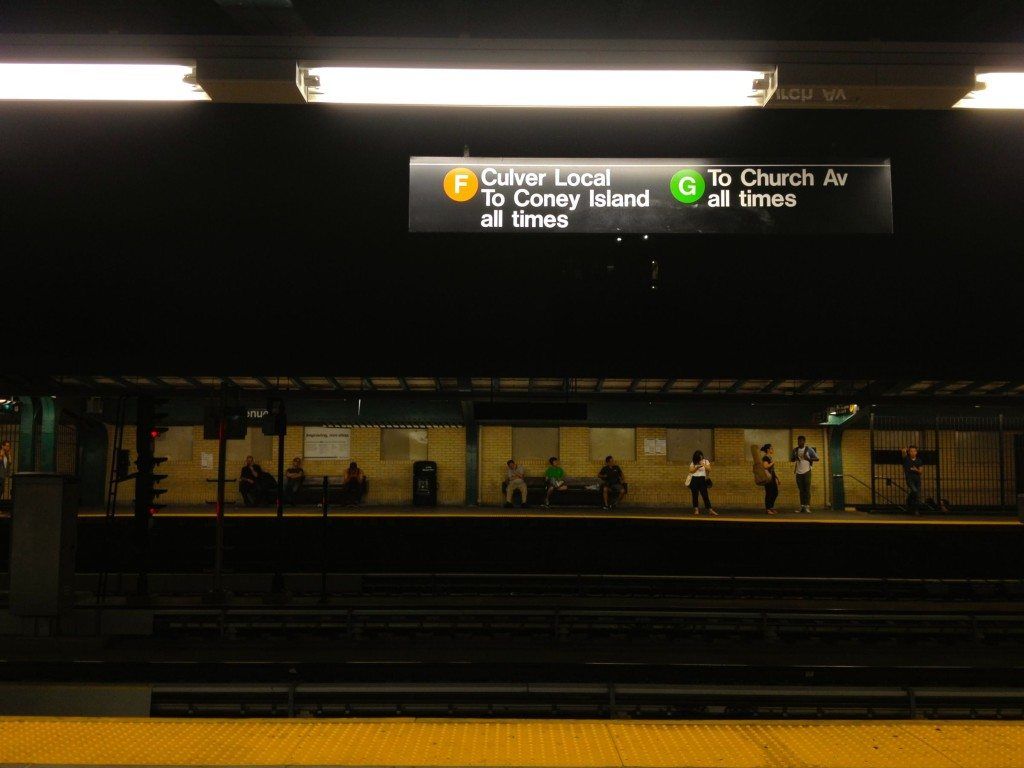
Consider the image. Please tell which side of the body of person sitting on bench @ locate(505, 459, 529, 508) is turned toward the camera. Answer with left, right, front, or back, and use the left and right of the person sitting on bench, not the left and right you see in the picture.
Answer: front

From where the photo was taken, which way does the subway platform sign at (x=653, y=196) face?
toward the camera

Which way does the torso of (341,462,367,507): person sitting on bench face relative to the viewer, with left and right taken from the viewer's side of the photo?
facing the viewer

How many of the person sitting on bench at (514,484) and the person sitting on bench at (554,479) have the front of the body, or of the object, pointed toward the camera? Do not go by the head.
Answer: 2

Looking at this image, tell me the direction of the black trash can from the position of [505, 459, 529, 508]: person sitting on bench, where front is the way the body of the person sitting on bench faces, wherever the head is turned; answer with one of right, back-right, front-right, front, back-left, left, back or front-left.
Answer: right

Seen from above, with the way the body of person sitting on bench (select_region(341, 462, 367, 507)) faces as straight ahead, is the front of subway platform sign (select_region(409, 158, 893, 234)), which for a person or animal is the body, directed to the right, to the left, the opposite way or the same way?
the same way

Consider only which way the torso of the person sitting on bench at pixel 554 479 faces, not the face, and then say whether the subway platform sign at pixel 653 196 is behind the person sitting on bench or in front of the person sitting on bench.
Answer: in front

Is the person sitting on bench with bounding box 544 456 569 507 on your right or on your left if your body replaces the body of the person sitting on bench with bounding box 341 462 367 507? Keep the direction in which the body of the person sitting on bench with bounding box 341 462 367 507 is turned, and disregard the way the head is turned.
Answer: on your left

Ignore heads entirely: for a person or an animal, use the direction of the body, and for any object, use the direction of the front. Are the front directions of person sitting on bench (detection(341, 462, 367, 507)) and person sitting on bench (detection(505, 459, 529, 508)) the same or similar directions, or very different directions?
same or similar directions

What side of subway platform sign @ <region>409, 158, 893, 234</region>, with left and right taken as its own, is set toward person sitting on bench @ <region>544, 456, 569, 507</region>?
back

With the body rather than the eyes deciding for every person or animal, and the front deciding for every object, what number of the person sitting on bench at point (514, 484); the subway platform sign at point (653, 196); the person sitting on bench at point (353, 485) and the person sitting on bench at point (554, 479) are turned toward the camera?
4

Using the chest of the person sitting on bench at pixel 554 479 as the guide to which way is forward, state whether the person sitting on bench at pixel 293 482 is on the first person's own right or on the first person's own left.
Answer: on the first person's own right

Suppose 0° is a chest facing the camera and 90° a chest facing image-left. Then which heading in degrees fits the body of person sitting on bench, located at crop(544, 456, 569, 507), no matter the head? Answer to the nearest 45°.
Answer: approximately 0°

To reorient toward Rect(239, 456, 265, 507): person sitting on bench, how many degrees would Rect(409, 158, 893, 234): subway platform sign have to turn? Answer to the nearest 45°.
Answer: approximately 135° to its right

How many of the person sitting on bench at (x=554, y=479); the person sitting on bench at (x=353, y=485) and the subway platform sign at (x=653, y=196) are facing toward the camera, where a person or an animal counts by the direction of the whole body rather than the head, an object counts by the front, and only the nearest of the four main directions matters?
3

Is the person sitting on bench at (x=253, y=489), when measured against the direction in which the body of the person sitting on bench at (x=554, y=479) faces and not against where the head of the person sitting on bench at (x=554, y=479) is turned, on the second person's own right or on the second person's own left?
on the second person's own right
